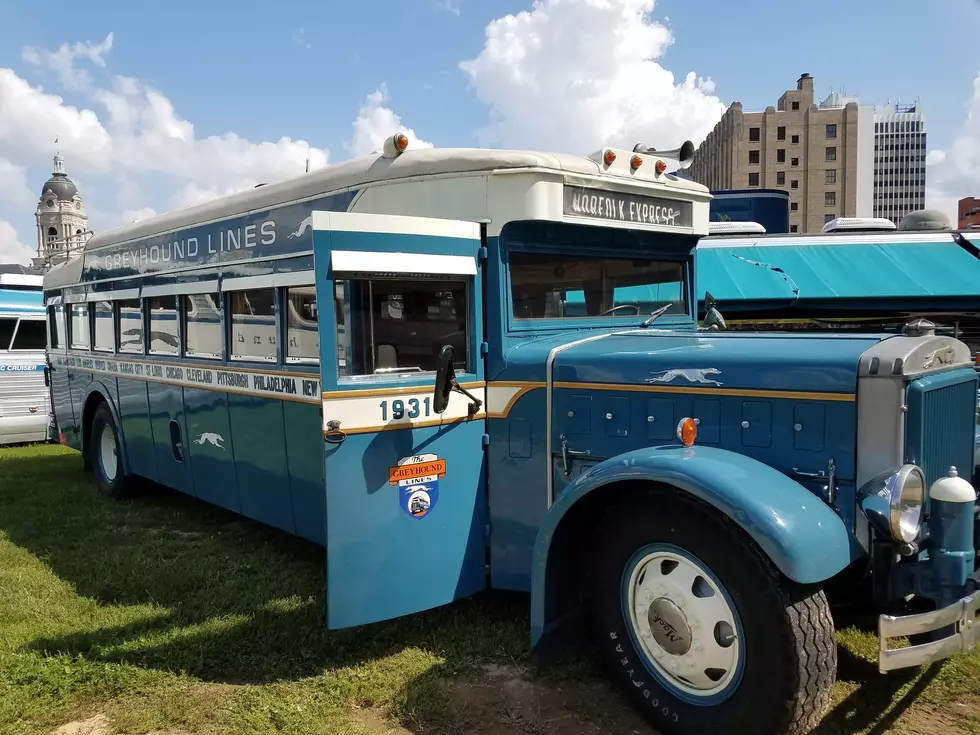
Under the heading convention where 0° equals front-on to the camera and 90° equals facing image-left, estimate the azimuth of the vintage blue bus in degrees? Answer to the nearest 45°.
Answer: approximately 315°

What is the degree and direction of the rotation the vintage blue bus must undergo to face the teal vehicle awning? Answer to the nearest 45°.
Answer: approximately 90° to its left

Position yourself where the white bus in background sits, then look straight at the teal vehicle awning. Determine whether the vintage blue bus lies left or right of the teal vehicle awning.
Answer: right

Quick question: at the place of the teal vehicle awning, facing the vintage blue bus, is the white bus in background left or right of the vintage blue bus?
right

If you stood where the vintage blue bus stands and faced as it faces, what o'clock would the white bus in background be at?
The white bus in background is roughly at 6 o'clock from the vintage blue bus.
